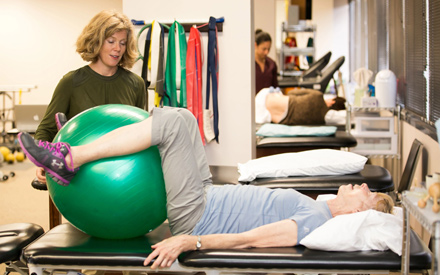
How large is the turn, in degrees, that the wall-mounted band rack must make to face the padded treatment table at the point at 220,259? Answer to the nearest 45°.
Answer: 0° — it already faces it

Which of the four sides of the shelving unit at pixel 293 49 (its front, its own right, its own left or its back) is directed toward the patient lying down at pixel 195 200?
front

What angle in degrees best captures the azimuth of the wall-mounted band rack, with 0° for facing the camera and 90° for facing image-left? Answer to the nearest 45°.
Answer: approximately 0°

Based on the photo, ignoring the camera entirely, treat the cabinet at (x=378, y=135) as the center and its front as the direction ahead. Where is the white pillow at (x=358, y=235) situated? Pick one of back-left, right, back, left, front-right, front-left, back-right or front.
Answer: front

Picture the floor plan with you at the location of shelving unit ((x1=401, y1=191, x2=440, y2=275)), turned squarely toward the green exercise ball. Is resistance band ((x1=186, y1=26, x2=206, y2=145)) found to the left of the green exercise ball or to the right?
right

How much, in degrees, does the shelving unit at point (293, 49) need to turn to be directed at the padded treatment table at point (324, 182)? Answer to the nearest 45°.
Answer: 0° — it already faces it

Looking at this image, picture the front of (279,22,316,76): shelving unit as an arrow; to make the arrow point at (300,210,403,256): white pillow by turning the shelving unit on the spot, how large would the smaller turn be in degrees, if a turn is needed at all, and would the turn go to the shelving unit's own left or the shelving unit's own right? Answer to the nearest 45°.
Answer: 0° — it already faces it

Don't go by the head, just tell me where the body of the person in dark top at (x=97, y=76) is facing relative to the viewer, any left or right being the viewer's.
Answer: facing the viewer

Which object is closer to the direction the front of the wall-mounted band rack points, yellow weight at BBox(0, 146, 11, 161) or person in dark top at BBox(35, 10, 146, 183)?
the person in dark top

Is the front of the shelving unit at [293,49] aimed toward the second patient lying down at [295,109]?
yes
